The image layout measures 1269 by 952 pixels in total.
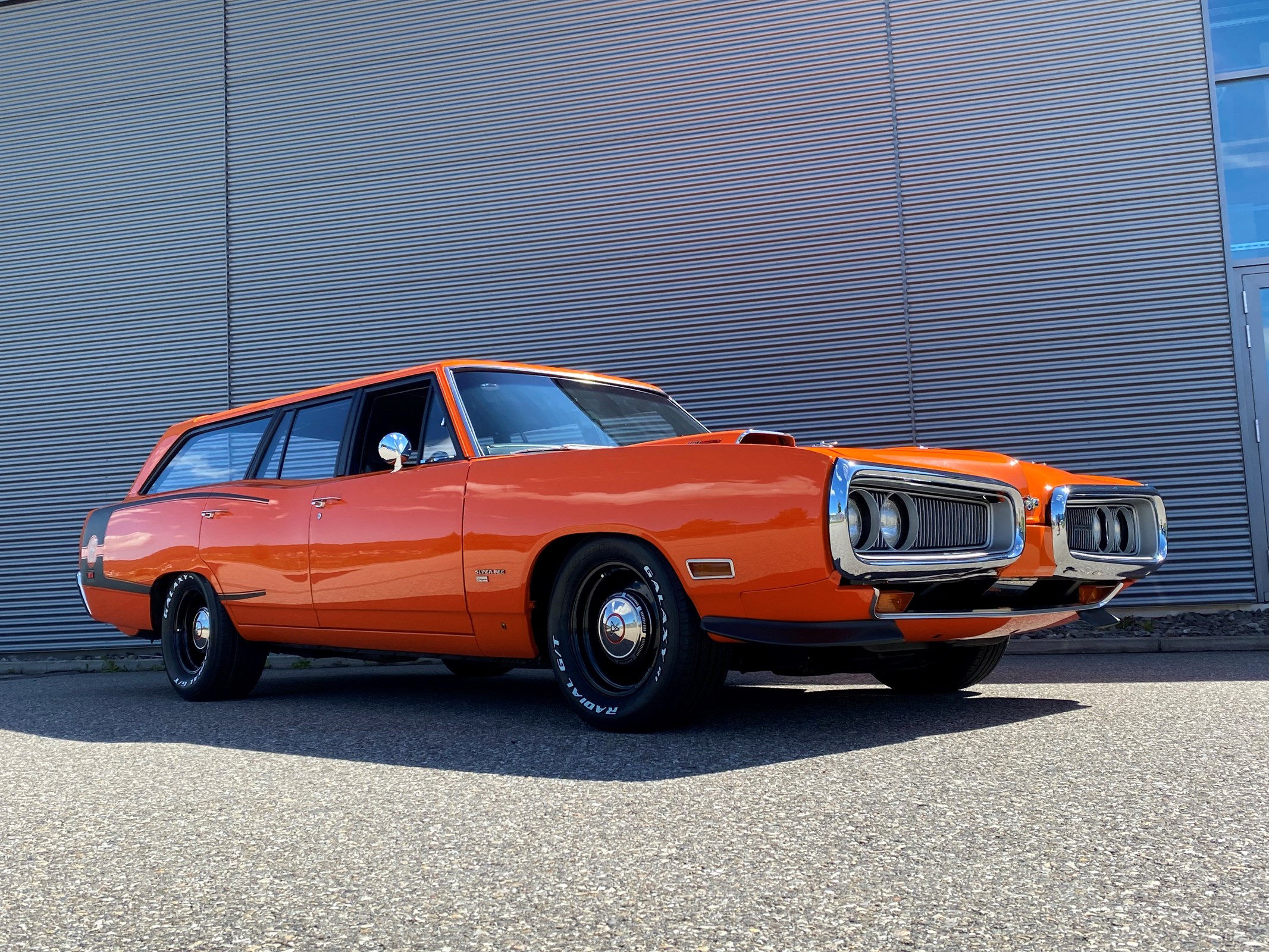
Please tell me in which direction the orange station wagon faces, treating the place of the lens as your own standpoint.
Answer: facing the viewer and to the right of the viewer
